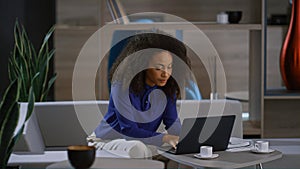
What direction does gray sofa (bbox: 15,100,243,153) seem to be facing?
toward the camera

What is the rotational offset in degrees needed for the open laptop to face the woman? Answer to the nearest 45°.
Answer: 0° — it already faces them

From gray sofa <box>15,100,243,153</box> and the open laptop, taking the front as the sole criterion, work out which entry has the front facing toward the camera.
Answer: the gray sofa

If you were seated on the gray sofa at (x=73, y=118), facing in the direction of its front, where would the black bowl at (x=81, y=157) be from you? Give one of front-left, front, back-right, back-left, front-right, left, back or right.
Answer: front

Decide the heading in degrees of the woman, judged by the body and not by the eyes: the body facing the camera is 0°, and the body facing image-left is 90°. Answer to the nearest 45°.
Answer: approximately 315°

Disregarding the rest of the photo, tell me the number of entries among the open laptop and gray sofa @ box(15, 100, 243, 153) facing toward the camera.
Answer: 1

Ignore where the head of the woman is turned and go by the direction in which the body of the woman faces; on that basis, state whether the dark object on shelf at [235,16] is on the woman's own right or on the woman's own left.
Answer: on the woman's own left

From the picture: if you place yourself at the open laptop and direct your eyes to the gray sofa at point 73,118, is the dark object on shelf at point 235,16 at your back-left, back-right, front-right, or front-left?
front-right

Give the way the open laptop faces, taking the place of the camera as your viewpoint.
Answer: facing away from the viewer and to the left of the viewer

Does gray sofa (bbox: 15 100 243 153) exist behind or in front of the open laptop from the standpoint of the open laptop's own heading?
in front

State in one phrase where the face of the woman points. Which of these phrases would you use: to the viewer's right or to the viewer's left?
to the viewer's right

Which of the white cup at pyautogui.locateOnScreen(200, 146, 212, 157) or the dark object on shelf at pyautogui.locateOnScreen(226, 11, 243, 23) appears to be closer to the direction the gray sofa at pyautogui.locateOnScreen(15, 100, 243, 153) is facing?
the white cup
